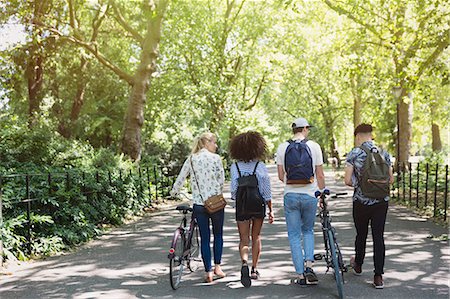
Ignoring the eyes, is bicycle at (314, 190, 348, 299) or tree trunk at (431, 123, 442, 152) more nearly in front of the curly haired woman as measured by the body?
the tree trunk

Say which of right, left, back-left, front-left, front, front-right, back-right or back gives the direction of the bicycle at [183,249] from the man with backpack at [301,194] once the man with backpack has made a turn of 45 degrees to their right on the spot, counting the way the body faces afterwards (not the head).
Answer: back-left

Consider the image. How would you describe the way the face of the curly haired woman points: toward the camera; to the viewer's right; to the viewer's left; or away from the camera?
away from the camera

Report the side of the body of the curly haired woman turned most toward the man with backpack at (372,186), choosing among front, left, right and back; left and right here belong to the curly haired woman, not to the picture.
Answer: right

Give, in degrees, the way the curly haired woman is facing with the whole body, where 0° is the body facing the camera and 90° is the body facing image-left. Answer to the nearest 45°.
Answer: approximately 180°

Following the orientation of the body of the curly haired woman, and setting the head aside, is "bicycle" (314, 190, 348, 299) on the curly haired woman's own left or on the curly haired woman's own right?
on the curly haired woman's own right

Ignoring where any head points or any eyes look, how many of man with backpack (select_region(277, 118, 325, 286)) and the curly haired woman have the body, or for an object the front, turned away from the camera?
2

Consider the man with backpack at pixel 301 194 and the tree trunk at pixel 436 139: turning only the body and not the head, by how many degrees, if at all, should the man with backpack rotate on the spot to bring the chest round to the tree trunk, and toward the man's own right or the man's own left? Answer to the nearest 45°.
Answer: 0° — they already face it

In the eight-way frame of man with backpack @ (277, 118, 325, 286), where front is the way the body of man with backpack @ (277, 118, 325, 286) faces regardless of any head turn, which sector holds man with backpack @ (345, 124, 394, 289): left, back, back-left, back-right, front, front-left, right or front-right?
right

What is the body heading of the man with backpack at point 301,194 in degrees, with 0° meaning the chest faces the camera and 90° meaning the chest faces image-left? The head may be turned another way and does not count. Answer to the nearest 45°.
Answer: approximately 180°

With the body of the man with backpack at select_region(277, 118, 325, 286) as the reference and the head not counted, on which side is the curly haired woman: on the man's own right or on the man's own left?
on the man's own left
